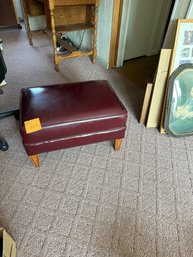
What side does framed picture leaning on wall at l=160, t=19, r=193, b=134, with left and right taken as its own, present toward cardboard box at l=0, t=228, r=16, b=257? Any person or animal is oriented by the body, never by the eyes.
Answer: front

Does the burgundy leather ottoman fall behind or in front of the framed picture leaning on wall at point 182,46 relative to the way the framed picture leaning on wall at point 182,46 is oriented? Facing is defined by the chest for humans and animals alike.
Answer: in front

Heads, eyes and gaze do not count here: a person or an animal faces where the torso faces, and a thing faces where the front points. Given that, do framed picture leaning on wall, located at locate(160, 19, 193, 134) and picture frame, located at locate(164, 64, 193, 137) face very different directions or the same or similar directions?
same or similar directions

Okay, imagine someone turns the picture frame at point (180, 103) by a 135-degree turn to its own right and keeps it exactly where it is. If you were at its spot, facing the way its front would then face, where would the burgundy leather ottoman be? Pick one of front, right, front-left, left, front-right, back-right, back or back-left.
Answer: left

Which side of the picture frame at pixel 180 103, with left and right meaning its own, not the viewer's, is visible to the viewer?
front

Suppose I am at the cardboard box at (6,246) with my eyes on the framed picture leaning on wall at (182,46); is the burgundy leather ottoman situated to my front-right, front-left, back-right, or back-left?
front-left

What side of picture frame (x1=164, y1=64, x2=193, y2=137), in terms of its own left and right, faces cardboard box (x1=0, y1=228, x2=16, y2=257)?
front
